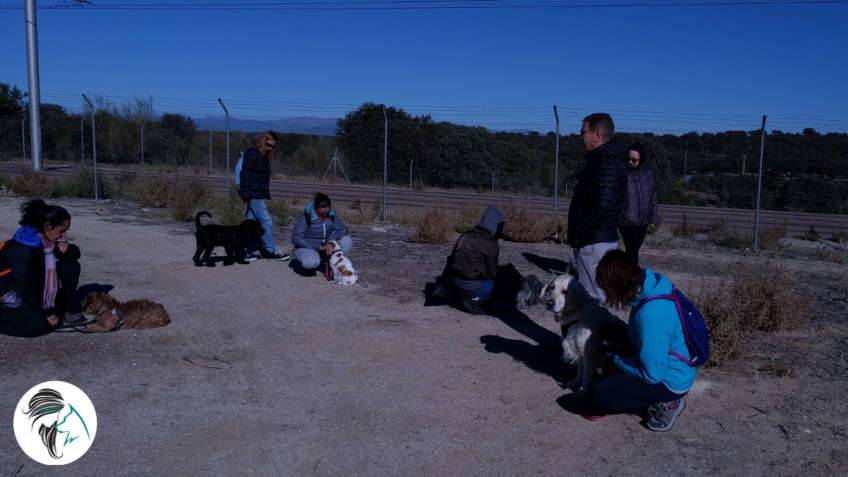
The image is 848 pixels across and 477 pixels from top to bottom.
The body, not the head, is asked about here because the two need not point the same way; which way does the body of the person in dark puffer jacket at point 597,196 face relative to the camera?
to the viewer's left

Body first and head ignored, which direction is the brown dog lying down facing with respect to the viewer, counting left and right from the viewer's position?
facing to the left of the viewer

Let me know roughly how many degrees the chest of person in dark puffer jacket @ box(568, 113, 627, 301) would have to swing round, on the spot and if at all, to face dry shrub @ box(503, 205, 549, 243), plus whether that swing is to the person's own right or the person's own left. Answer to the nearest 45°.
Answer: approximately 90° to the person's own right

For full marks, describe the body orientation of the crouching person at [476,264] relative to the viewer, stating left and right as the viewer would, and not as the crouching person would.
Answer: facing away from the viewer and to the right of the viewer

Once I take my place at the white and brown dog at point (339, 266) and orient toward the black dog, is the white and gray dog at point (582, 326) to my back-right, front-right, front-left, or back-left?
back-left

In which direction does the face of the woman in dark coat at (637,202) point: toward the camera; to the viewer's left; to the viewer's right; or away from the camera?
toward the camera

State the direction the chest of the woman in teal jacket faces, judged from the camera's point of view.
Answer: to the viewer's left

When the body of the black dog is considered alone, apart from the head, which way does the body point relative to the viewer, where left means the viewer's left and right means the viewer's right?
facing to the right of the viewer

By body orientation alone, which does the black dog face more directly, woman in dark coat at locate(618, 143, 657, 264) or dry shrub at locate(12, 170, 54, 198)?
the woman in dark coat

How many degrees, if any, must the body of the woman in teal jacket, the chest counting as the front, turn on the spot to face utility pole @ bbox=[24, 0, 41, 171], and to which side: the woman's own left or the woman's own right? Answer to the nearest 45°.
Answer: approximately 45° to the woman's own right

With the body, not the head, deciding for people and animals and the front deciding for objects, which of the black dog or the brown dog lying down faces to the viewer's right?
the black dog

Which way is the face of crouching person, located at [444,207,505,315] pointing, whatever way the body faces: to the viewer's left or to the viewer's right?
to the viewer's right

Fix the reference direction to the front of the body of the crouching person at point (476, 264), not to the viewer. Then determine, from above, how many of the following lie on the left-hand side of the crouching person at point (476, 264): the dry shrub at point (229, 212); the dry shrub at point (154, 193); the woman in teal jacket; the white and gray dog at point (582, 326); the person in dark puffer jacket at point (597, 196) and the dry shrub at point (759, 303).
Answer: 2

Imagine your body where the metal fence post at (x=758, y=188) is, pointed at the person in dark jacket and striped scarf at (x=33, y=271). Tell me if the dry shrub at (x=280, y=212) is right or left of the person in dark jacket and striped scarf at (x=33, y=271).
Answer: right

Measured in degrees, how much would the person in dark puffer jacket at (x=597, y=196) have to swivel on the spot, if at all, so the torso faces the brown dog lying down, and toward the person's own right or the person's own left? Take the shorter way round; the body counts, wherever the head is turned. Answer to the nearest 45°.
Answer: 0° — they already face it
